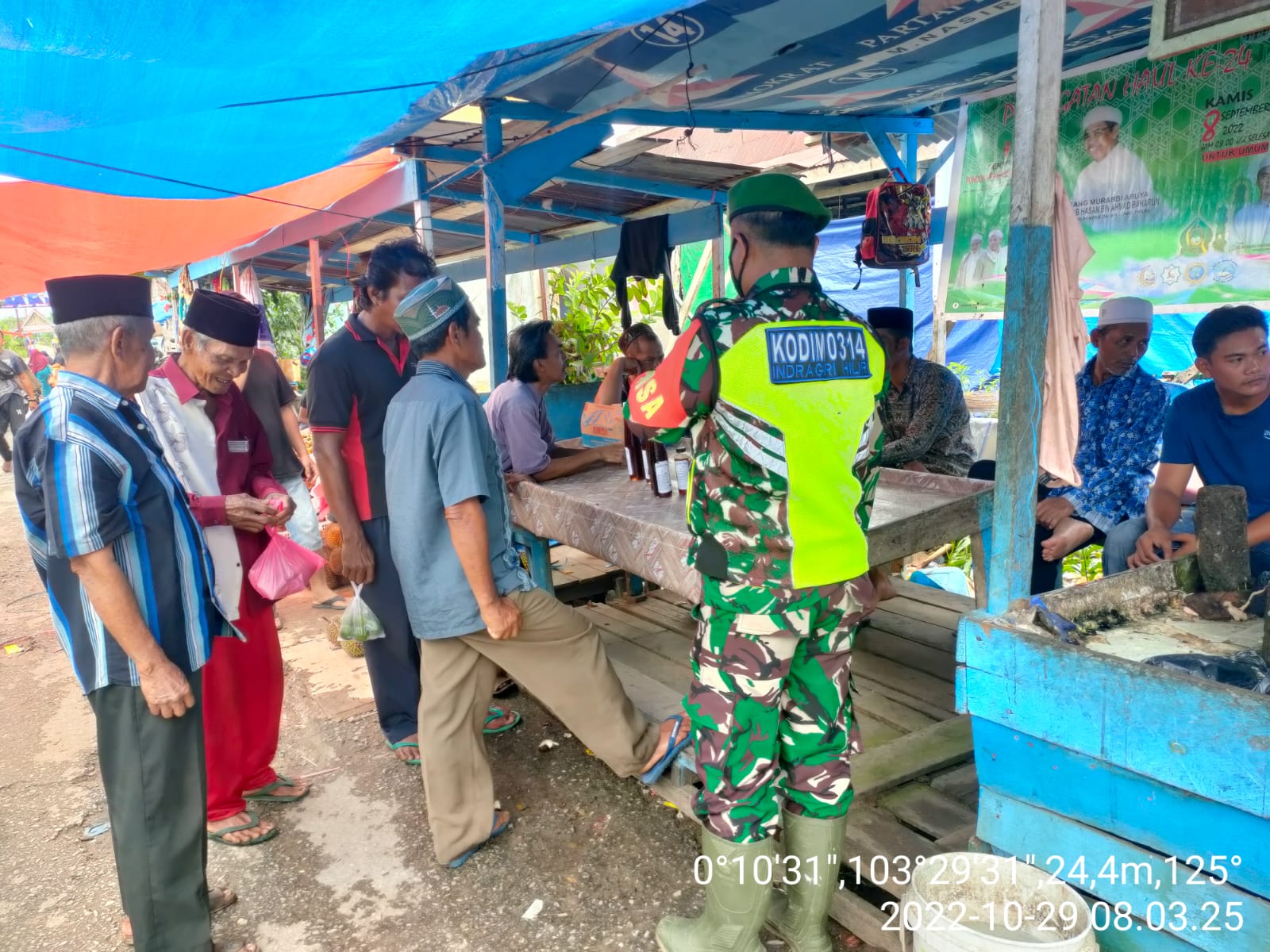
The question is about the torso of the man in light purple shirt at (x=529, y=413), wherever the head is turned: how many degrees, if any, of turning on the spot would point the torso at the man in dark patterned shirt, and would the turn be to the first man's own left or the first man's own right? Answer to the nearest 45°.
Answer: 0° — they already face them

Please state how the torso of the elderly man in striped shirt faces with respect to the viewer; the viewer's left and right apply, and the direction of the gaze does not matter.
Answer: facing to the right of the viewer

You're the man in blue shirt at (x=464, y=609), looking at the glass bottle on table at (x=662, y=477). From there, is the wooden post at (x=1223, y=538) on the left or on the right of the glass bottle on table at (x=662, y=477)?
right

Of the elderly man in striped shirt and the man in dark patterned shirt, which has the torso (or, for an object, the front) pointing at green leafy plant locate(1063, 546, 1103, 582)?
the elderly man in striped shirt

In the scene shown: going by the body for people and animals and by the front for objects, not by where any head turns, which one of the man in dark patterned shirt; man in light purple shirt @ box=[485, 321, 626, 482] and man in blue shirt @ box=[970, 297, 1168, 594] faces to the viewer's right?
the man in light purple shirt

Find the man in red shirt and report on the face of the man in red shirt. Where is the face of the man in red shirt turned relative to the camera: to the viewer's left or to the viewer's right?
to the viewer's right

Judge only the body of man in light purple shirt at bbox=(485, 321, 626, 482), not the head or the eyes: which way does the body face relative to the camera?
to the viewer's right

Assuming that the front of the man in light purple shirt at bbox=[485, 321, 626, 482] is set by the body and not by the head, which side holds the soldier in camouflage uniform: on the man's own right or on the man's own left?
on the man's own right

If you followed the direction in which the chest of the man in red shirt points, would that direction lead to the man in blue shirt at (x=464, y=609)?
yes
